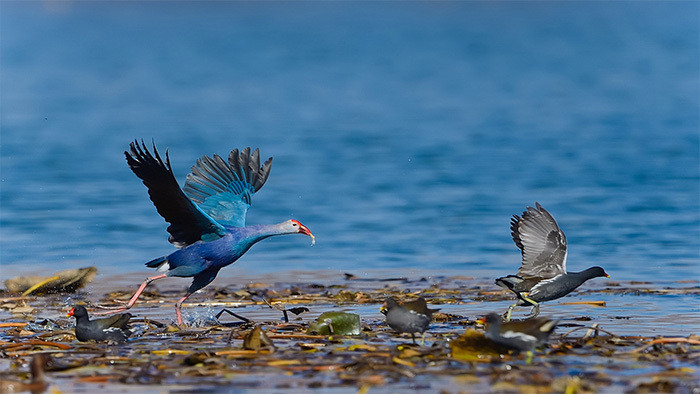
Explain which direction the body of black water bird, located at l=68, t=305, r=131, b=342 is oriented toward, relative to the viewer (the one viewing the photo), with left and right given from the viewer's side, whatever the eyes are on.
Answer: facing to the left of the viewer

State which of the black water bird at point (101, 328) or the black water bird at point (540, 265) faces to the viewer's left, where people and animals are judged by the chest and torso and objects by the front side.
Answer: the black water bird at point (101, 328)

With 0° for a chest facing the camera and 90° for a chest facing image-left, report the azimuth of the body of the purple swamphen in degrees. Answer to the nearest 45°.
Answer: approximately 270°

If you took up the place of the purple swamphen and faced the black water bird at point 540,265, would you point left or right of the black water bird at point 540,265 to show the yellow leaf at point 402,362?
right

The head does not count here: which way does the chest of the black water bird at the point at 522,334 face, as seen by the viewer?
to the viewer's left

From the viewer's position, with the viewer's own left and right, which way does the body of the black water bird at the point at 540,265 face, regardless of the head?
facing to the right of the viewer

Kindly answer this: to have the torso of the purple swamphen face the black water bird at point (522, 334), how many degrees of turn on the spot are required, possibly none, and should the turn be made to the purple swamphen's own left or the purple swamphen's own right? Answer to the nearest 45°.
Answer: approximately 45° to the purple swamphen's own right

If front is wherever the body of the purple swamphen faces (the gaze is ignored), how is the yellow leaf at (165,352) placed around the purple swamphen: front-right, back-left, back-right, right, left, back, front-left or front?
right

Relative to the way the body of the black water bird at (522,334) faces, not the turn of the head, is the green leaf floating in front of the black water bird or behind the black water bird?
in front

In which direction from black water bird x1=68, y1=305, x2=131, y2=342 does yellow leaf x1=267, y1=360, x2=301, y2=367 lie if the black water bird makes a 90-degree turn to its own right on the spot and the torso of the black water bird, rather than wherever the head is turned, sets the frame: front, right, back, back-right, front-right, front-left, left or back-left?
back-right

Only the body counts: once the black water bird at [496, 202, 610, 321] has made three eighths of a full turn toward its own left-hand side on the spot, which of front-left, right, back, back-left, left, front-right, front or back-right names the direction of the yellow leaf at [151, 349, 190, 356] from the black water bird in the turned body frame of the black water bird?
left

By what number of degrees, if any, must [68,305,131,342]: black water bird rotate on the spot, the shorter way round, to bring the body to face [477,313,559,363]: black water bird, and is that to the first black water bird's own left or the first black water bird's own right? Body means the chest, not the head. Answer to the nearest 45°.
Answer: approximately 135° to the first black water bird's own left

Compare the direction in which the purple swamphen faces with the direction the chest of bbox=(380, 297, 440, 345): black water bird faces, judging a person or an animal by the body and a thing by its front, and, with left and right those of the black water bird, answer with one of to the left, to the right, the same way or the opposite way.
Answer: the opposite way
